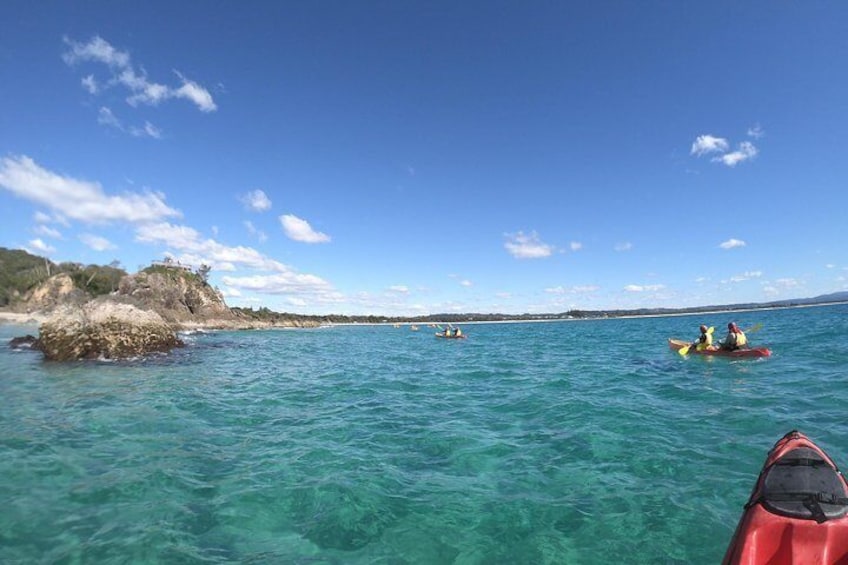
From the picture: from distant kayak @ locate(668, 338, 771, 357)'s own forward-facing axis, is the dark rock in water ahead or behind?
ahead

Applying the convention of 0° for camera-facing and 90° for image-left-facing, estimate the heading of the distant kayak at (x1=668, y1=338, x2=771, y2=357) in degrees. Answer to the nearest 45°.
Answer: approximately 90°

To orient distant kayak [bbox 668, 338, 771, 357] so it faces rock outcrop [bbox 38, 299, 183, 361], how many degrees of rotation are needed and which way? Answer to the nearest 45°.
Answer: approximately 45° to its left
